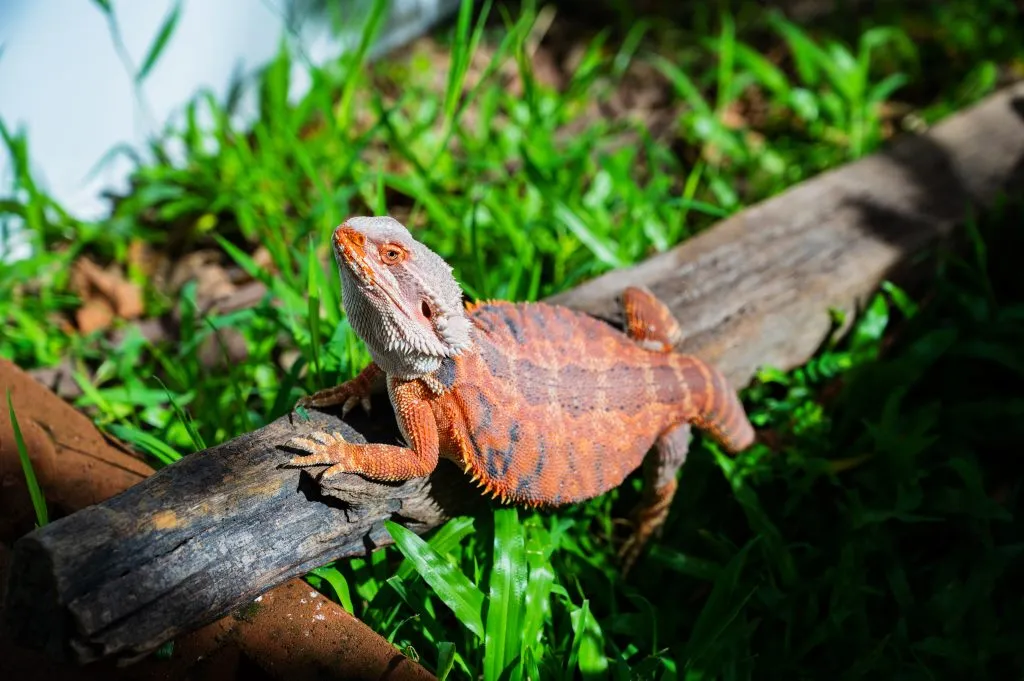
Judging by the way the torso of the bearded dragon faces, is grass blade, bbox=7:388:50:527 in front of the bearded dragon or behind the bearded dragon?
in front

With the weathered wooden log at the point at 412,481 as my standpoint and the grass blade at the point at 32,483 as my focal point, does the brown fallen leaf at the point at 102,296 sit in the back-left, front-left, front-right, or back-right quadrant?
front-right

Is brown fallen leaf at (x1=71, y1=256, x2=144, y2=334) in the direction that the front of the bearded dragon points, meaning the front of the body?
no

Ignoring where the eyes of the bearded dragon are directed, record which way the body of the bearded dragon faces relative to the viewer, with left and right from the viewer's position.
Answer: facing to the left of the viewer
